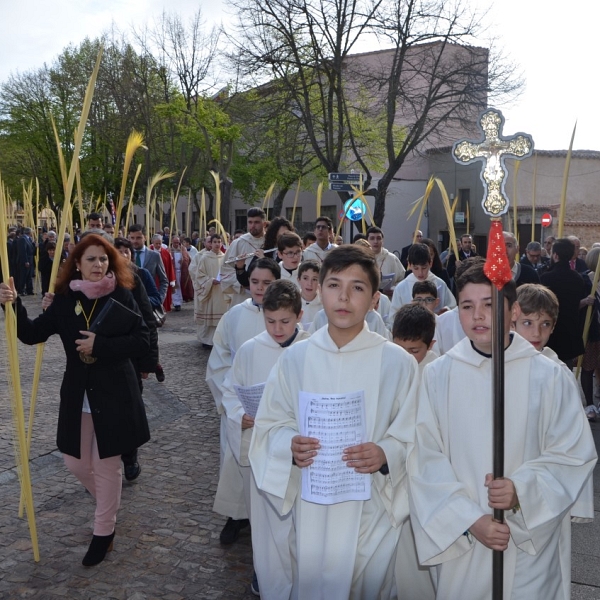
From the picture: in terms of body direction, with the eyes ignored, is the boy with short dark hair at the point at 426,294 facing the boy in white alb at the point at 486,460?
yes

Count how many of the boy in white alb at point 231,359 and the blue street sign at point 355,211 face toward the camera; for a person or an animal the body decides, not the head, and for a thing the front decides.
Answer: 2

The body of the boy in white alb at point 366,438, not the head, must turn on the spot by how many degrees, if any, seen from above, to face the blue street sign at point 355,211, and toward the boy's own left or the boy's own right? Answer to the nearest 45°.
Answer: approximately 180°

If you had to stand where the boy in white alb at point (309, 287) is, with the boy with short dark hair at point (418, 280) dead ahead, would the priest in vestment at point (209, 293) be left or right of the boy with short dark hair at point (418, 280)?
left

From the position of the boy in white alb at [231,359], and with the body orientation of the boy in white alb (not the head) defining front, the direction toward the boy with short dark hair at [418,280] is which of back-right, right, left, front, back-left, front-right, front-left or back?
back-left

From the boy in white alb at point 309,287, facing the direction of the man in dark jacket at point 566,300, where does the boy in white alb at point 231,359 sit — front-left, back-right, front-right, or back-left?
back-right

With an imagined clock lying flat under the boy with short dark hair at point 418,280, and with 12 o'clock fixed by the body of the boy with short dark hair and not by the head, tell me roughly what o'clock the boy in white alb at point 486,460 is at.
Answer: The boy in white alb is roughly at 12 o'clock from the boy with short dark hair.

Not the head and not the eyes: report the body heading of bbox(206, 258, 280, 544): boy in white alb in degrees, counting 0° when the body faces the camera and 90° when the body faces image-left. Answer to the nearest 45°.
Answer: approximately 0°
